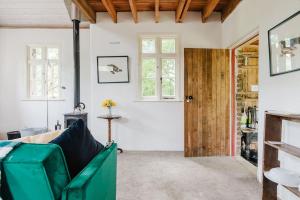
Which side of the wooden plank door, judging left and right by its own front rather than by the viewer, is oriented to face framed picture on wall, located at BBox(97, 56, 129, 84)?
right

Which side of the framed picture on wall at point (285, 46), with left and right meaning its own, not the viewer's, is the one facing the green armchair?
front

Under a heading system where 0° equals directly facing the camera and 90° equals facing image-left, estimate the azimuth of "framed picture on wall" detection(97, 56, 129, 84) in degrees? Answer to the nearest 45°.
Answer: approximately 0°

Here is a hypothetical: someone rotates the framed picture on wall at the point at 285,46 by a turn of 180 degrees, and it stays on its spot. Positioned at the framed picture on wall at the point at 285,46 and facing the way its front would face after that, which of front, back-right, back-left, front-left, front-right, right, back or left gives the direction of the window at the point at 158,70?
left

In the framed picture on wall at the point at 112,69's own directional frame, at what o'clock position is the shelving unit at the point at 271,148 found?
The shelving unit is roughly at 11 o'clock from the framed picture on wall.

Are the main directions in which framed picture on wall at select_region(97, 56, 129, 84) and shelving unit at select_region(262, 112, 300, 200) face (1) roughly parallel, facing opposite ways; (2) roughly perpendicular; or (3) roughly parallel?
roughly perpendicular

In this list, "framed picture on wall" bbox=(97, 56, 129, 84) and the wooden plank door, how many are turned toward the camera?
2

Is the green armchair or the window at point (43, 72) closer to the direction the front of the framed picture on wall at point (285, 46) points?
the green armchair

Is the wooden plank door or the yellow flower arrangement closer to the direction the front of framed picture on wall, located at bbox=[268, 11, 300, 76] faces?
the yellow flower arrangement

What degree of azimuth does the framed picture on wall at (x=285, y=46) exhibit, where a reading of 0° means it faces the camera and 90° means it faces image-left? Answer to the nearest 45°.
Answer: approximately 45°

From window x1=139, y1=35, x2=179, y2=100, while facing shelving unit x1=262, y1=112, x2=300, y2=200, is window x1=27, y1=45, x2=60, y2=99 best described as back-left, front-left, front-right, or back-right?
back-right

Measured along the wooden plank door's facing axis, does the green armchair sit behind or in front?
in front

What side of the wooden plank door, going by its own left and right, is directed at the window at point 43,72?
right
